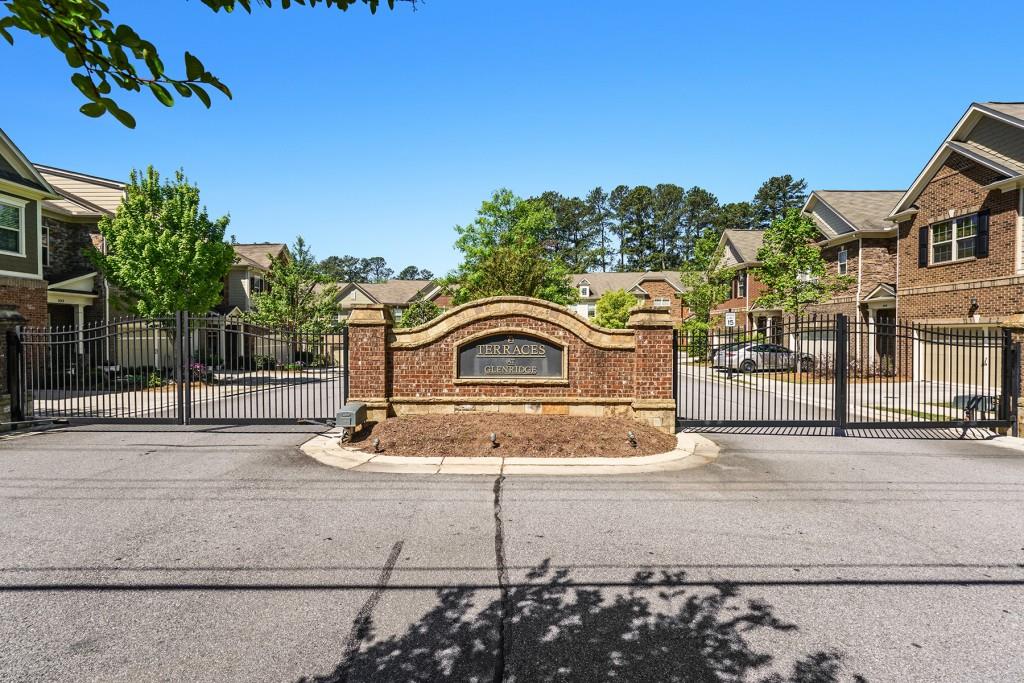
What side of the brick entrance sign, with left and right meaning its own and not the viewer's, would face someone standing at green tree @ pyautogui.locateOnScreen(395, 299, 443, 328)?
back

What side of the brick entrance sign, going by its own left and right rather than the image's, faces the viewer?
front

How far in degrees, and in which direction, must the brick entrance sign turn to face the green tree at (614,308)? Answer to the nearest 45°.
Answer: approximately 180°

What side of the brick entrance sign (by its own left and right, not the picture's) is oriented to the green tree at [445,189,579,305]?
back

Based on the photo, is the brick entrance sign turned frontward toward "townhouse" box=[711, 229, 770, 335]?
no

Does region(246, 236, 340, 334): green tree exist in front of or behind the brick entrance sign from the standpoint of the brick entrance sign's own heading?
behind

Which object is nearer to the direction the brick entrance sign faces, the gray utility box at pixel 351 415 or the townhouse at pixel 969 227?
the gray utility box

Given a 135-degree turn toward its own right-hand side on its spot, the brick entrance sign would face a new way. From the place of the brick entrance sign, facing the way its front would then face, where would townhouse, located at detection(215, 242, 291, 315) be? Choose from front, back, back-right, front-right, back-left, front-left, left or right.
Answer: front

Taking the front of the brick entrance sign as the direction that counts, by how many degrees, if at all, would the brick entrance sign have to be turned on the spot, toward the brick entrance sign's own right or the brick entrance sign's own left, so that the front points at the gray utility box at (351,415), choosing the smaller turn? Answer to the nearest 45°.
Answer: approximately 45° to the brick entrance sign's own right

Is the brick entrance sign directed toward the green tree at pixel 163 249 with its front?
no

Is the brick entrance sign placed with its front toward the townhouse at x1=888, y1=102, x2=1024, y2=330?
no

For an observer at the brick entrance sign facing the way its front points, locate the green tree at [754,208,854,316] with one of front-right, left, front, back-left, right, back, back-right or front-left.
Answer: back-left

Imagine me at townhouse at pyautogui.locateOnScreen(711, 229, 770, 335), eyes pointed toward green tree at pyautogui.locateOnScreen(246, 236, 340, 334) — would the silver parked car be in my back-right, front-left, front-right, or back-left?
front-left
